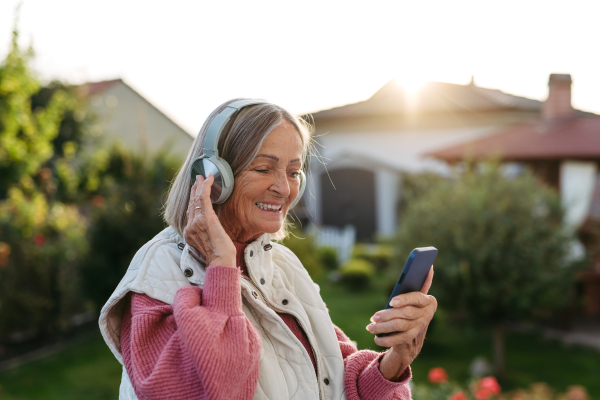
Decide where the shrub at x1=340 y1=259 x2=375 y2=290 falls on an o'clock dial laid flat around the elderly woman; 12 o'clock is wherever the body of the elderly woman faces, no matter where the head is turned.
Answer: The shrub is roughly at 8 o'clock from the elderly woman.

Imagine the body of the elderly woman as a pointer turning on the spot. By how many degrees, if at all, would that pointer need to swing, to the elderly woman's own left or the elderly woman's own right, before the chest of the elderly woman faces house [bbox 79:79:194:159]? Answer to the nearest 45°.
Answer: approximately 135° to the elderly woman's own left

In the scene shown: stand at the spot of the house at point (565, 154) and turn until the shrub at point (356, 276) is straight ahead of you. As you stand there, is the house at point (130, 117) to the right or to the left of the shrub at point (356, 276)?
right

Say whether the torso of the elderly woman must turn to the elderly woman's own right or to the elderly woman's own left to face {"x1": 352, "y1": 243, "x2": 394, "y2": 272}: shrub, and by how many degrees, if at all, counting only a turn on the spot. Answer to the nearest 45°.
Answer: approximately 135° to the elderly woman's own left

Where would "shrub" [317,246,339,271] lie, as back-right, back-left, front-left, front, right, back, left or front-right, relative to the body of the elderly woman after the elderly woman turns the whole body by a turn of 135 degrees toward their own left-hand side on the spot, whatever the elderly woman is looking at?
front

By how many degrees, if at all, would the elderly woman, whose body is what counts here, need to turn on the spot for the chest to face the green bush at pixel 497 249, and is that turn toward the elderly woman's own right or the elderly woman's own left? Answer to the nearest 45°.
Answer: approximately 90° to the elderly woman's own left

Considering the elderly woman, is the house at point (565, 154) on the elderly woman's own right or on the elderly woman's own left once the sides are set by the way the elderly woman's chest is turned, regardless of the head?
on the elderly woman's own left

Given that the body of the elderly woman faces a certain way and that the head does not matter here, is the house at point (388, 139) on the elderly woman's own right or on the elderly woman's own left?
on the elderly woman's own left

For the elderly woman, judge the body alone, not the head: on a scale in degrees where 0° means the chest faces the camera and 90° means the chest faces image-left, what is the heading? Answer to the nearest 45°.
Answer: approximately 315°

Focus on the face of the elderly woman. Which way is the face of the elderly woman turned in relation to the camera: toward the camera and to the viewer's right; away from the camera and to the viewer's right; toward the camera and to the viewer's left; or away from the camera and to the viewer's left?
toward the camera and to the viewer's right

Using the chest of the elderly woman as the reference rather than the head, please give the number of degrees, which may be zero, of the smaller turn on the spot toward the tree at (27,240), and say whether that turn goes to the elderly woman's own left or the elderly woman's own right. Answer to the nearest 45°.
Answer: approximately 180°

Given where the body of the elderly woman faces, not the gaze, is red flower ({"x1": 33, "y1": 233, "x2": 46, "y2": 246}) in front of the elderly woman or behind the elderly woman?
behind
